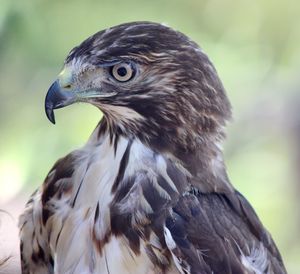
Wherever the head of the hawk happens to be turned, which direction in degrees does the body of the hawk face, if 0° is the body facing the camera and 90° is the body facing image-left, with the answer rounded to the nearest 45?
approximately 45°
